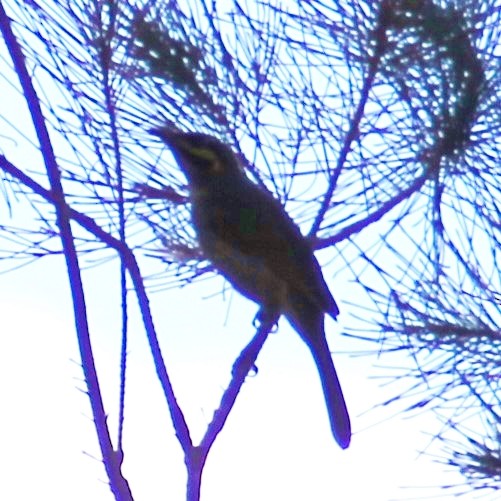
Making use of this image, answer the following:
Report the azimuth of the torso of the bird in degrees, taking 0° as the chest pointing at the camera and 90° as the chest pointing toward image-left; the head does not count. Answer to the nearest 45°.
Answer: approximately 90°
